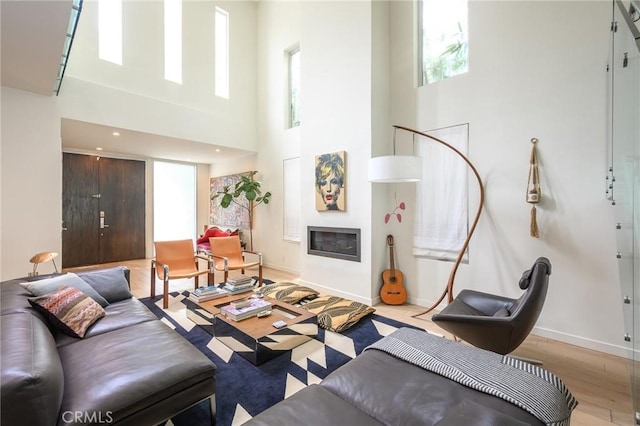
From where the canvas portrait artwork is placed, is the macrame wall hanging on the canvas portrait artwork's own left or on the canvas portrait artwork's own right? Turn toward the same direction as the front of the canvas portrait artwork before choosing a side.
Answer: on the canvas portrait artwork's own left

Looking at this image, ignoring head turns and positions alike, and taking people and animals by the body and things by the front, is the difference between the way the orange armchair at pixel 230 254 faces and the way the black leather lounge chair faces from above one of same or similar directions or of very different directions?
very different directions

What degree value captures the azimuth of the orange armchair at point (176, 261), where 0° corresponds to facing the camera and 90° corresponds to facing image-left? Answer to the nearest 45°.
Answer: approximately 315°

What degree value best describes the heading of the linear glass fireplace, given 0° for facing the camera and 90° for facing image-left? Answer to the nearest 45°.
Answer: approximately 45°

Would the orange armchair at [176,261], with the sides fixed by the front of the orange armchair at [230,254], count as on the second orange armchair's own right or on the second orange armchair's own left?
on the second orange armchair's own right

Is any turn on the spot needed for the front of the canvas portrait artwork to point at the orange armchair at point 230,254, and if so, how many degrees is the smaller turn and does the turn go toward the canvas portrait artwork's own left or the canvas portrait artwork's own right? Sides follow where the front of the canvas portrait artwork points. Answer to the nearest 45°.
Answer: approximately 45° to the canvas portrait artwork's own right

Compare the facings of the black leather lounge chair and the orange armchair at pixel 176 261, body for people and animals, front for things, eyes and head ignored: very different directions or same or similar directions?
very different directions

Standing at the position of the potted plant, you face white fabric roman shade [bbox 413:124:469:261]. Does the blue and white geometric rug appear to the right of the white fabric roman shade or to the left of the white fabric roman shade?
right

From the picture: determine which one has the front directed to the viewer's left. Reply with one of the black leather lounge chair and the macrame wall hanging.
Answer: the black leather lounge chair

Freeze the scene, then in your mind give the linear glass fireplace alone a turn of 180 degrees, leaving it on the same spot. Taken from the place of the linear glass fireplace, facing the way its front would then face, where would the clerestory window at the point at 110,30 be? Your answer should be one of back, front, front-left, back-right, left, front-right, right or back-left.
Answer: back-left

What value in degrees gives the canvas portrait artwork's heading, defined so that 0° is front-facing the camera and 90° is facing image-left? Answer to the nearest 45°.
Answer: approximately 45°

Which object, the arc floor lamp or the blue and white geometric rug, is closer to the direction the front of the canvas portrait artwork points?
the blue and white geometric rug

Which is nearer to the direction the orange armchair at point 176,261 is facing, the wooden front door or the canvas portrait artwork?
the canvas portrait artwork
